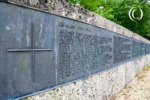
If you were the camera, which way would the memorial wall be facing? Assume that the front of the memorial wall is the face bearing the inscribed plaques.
facing the viewer and to the right of the viewer
